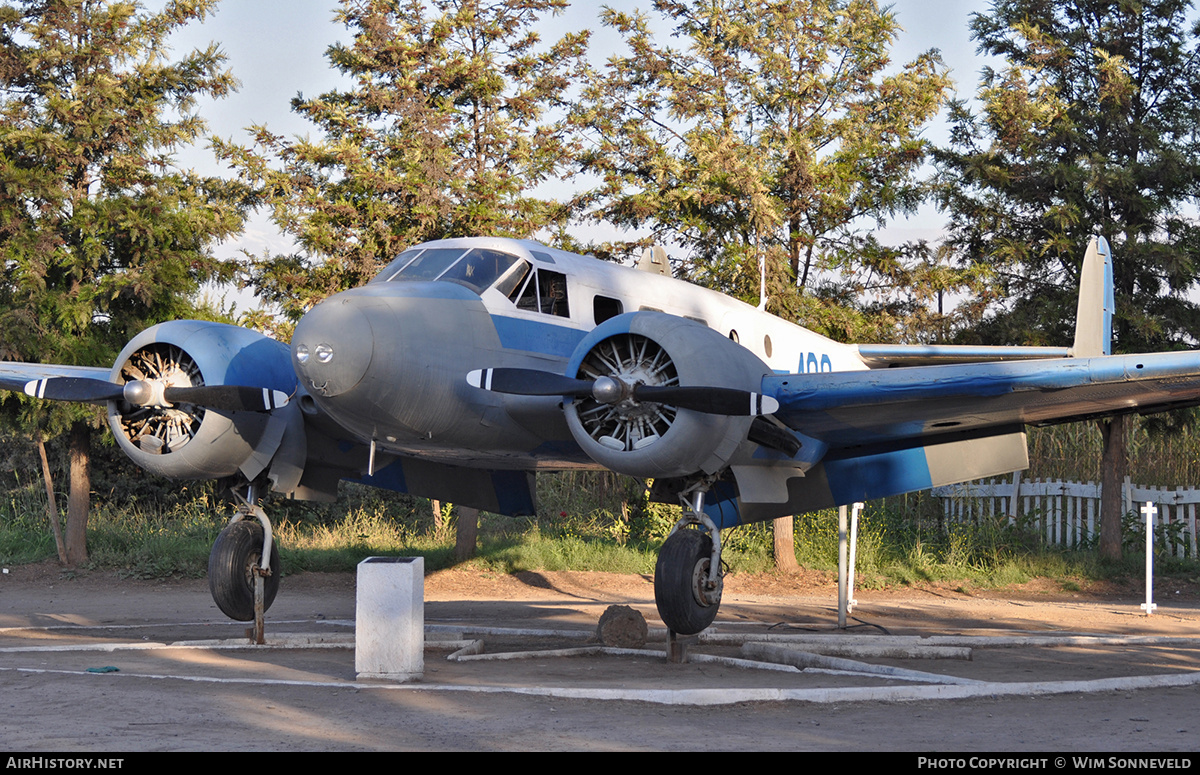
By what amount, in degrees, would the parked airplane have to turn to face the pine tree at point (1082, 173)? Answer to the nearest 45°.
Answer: approximately 180°

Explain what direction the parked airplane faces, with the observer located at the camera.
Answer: facing the viewer and to the left of the viewer

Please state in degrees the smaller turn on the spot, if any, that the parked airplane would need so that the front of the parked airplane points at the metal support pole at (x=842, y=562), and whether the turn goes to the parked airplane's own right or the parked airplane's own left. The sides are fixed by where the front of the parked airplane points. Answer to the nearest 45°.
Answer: approximately 180°

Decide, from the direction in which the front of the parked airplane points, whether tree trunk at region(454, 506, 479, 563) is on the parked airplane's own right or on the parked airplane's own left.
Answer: on the parked airplane's own right

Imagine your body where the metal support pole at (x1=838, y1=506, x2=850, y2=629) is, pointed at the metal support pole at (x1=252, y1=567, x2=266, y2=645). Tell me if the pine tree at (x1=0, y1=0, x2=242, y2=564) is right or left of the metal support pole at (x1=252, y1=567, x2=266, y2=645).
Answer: right

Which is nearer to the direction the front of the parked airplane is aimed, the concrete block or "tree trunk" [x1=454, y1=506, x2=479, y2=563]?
the concrete block

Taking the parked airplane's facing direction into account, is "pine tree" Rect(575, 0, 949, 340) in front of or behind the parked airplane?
behind

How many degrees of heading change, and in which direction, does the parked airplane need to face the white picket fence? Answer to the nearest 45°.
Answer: approximately 180°

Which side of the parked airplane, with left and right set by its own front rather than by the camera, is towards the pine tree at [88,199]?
right

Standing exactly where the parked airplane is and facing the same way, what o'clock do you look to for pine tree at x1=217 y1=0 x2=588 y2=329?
The pine tree is roughly at 4 o'clock from the parked airplane.
